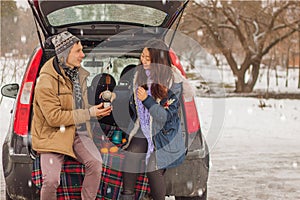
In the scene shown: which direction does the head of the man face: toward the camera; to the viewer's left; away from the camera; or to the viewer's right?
to the viewer's right

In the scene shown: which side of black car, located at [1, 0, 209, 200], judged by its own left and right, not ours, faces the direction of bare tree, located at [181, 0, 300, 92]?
front

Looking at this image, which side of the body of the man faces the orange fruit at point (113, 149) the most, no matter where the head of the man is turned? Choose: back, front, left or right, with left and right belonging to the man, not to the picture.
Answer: left

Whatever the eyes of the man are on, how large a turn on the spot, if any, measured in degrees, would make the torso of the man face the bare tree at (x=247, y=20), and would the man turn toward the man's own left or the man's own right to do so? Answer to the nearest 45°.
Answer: approximately 90° to the man's own left

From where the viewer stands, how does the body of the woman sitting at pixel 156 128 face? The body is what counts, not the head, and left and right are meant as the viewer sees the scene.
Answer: facing the viewer and to the left of the viewer

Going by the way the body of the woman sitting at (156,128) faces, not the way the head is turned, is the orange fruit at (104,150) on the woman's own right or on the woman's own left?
on the woman's own right

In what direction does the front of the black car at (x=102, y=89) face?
away from the camera

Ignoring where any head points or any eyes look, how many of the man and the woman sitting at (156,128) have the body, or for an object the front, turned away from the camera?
0

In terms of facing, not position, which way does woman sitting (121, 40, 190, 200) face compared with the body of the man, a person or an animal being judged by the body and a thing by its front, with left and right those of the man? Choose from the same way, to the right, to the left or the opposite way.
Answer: to the right
